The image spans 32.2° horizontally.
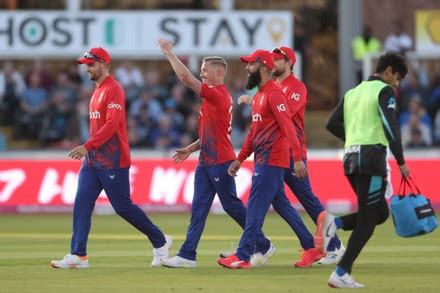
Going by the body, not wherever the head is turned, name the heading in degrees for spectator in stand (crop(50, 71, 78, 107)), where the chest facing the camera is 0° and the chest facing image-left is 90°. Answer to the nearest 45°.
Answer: approximately 0°

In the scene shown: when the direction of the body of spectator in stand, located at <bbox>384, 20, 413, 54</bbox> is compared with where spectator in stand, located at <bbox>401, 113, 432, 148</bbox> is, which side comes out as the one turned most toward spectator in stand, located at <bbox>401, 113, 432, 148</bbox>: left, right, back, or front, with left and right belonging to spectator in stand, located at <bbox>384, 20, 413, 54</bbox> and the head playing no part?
front

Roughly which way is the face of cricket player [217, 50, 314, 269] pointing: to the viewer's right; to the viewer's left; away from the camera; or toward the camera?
to the viewer's left

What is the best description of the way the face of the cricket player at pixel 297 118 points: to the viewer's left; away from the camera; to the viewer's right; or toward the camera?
to the viewer's left

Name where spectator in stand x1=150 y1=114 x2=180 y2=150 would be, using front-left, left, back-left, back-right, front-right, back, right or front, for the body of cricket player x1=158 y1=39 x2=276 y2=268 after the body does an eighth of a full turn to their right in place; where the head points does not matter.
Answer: front-right

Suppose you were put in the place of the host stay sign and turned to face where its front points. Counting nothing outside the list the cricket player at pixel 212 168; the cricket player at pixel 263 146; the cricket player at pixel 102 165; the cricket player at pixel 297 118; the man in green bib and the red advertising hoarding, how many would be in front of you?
6

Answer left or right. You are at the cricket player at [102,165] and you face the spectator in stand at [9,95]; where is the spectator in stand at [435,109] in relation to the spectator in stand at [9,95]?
right

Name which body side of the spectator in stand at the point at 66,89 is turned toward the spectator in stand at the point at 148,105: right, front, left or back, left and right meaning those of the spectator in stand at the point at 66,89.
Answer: left

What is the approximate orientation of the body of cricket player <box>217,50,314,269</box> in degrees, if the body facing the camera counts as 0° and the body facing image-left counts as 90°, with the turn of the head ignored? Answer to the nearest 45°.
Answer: approximately 90°

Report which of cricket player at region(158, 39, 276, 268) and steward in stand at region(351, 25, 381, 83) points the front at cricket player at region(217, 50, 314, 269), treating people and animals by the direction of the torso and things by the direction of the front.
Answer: the steward in stand

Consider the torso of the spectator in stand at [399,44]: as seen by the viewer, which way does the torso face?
toward the camera
